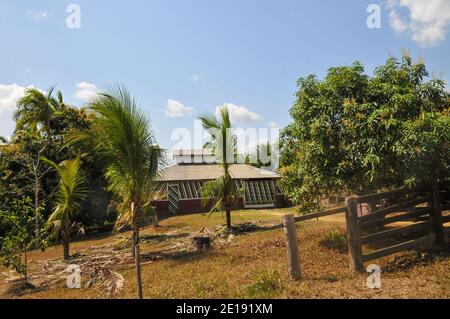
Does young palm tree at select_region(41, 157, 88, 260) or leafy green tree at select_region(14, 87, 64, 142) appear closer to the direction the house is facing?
the young palm tree

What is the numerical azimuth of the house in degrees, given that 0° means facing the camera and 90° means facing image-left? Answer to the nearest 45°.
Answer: approximately 0°

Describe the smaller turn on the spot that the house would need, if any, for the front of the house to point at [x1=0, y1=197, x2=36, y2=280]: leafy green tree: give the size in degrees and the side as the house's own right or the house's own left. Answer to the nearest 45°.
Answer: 0° — it already faces it

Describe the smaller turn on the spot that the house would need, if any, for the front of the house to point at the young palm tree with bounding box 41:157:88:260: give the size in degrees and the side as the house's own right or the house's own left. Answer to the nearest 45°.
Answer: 0° — it already faces it

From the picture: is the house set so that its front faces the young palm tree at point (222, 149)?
yes
